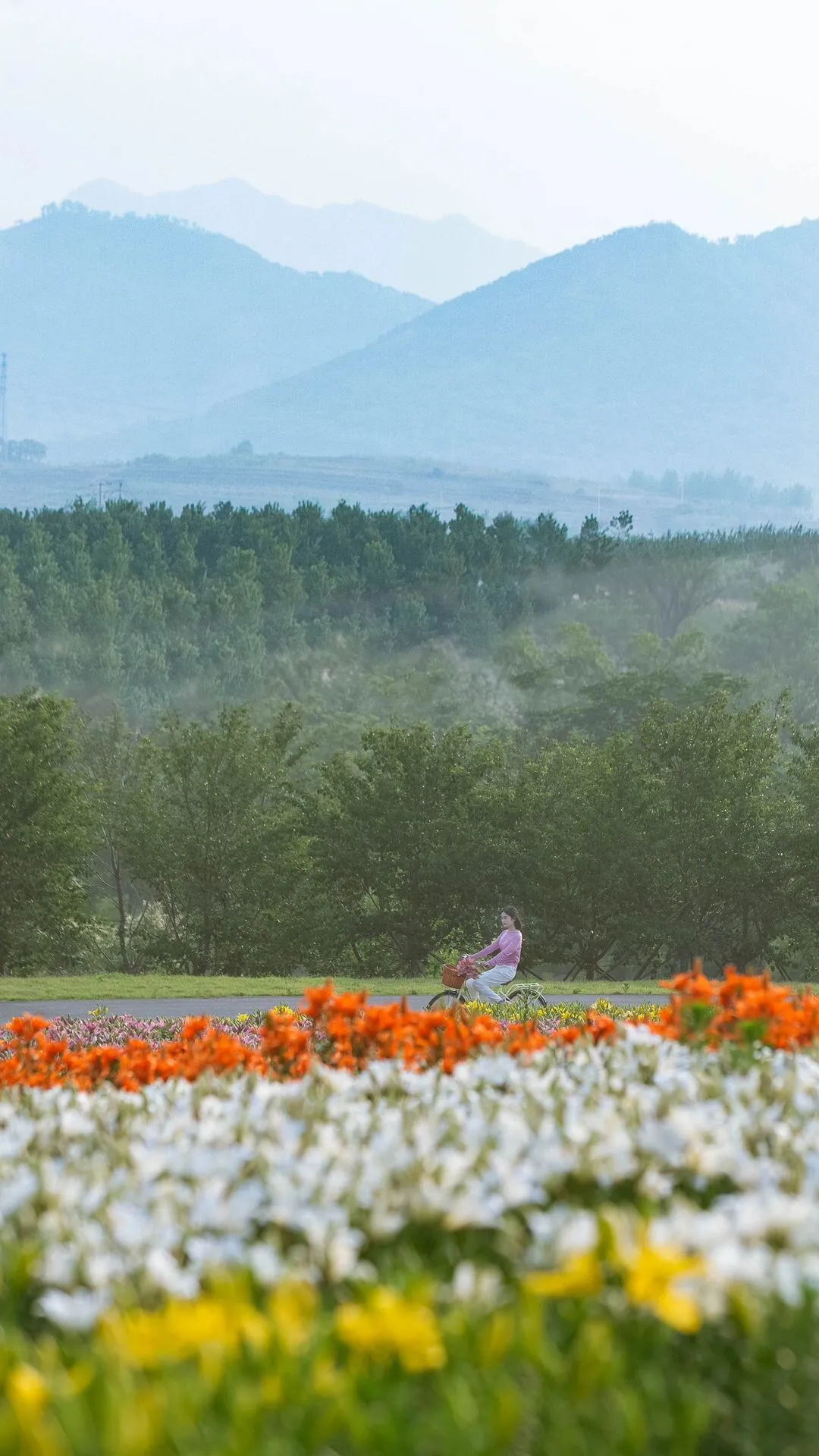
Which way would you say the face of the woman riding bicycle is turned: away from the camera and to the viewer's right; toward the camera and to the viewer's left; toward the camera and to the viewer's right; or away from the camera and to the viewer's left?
toward the camera and to the viewer's left

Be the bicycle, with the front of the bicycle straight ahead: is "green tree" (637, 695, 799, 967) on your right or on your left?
on your right

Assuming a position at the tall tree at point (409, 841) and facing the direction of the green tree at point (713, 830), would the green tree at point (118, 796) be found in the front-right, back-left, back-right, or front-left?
back-left

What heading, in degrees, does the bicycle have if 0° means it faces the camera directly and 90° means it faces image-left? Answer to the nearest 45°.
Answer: approximately 90°

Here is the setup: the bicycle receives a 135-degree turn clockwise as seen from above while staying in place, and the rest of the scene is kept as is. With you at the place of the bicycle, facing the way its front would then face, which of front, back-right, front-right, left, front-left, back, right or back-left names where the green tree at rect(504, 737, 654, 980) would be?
front-left

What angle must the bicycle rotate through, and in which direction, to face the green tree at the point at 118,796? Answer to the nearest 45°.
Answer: approximately 45° to its right

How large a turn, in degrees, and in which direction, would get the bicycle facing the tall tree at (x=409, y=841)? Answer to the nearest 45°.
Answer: approximately 90° to its right

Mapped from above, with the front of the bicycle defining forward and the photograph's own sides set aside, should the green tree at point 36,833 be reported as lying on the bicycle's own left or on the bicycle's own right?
on the bicycle's own right

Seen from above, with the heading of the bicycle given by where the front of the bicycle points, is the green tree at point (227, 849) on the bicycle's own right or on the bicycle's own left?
on the bicycle's own right
